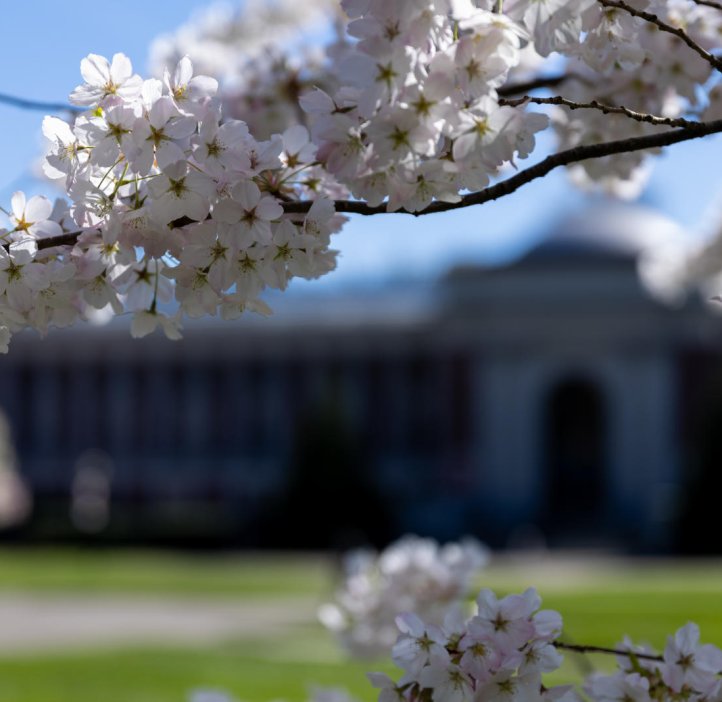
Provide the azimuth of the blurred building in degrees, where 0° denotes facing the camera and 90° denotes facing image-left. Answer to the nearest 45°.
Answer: approximately 0°
